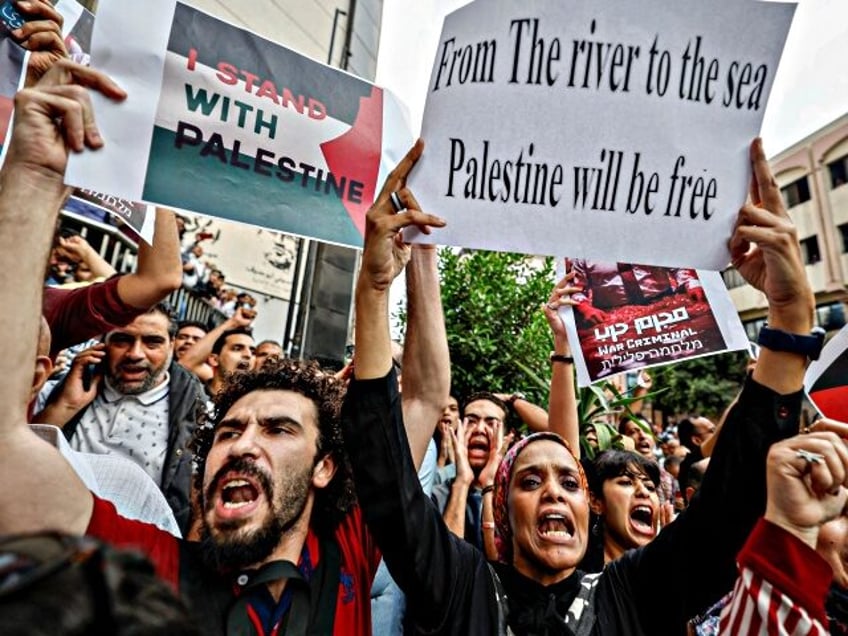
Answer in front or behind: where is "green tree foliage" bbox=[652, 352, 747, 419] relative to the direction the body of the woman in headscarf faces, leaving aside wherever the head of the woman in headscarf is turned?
behind

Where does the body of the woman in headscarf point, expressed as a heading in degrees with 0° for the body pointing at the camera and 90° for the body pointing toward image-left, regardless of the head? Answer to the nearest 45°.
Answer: approximately 0°

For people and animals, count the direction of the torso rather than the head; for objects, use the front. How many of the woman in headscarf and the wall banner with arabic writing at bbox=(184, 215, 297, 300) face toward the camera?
2

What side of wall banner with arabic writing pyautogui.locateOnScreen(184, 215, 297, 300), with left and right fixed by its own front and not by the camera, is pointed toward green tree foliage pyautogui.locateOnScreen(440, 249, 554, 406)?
left

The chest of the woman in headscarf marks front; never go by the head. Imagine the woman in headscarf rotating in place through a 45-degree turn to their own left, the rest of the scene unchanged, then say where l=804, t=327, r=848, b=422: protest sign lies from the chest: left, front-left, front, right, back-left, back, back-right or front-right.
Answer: left

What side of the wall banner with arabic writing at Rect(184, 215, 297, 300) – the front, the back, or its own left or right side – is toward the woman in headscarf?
front
